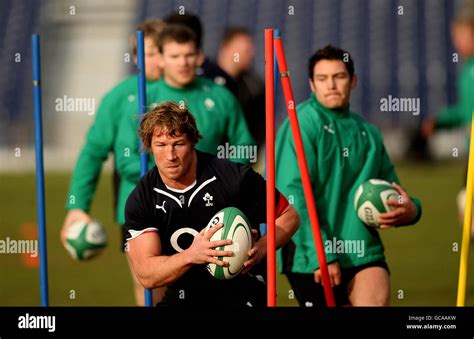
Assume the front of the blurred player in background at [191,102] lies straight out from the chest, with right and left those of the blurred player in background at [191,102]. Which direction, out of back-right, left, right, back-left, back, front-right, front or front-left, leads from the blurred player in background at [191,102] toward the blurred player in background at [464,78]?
left

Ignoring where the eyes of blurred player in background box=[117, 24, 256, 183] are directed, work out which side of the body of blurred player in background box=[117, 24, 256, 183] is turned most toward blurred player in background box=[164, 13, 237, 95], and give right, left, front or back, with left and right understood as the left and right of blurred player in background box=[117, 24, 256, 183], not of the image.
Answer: back

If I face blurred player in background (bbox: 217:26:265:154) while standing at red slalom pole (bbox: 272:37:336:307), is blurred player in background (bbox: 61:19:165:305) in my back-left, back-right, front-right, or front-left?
front-left

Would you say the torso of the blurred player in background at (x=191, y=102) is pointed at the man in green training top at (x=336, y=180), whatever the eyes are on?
no

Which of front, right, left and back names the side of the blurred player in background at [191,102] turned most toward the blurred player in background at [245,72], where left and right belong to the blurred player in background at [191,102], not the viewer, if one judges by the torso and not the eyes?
back

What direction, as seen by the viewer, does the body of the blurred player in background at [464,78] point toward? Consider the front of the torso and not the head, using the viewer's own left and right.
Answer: facing the viewer and to the left of the viewer

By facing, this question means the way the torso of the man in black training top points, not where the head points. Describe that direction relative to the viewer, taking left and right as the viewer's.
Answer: facing the viewer

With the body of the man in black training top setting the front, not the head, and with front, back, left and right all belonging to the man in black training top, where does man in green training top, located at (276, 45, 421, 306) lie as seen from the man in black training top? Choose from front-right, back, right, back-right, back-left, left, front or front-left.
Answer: back-left

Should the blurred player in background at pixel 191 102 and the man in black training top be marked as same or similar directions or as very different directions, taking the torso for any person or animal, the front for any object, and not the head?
same or similar directions

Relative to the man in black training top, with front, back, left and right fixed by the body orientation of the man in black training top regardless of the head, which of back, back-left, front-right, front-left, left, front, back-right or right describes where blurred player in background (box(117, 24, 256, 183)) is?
back

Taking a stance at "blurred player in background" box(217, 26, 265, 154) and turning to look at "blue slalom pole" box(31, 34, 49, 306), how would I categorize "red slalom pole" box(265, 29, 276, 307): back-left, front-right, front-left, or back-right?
front-left

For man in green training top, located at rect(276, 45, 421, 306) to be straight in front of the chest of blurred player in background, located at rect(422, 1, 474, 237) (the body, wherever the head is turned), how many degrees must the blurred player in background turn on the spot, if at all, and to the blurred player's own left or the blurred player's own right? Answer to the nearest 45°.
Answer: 0° — they already face them

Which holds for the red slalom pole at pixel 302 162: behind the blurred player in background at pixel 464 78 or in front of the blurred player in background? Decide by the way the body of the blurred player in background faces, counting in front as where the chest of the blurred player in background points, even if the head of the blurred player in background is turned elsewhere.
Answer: in front

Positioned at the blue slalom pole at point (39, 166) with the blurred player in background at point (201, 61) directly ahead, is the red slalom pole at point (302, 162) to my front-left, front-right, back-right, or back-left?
front-right

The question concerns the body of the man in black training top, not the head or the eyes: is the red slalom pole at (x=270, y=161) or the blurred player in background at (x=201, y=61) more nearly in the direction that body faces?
the red slalom pole
